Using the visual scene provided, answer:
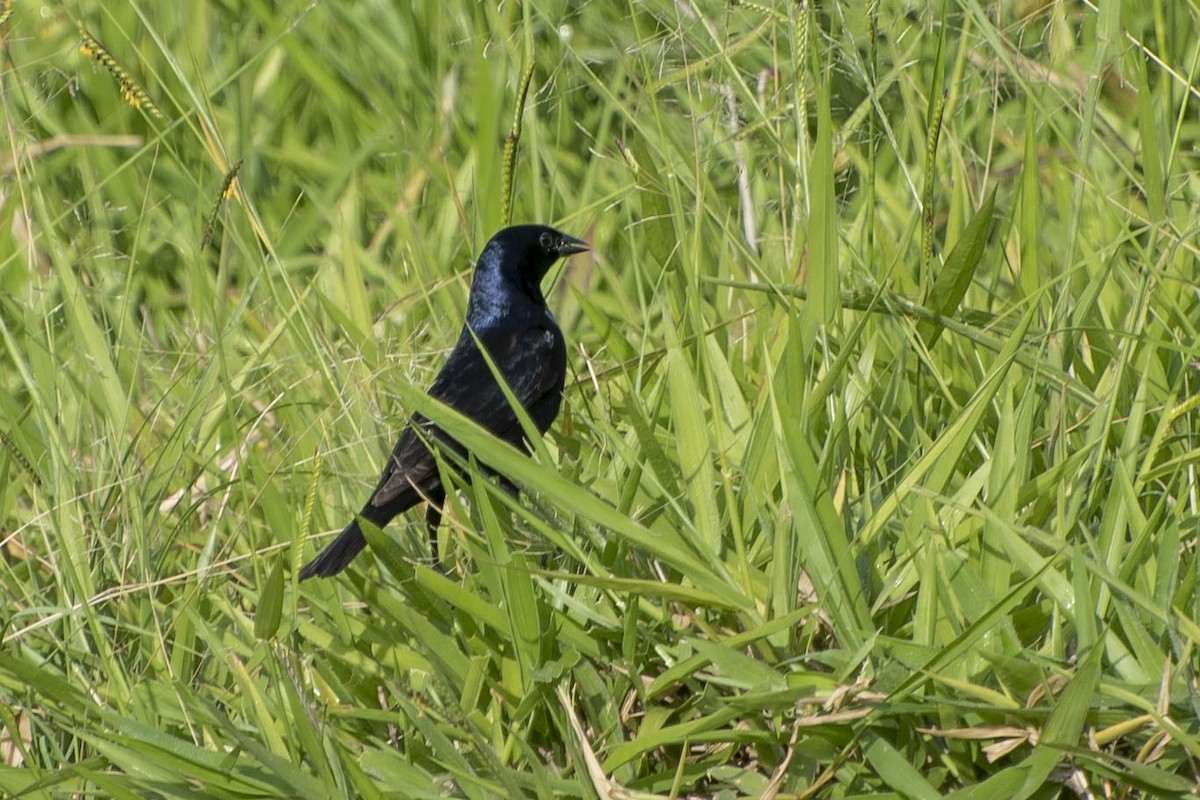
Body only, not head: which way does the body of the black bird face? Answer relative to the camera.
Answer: to the viewer's right
